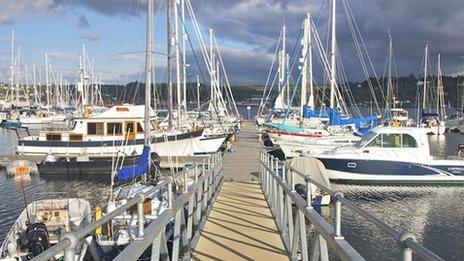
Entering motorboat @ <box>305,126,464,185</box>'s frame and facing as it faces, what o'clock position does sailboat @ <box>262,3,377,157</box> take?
The sailboat is roughly at 2 o'clock from the motorboat.

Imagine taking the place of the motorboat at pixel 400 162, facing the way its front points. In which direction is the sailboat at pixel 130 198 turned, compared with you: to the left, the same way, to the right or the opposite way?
to the right

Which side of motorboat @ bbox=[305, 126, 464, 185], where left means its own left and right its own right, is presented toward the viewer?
left

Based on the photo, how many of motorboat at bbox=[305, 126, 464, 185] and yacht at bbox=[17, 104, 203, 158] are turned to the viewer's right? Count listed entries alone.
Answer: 1

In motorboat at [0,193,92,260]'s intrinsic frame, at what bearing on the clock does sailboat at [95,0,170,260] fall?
The sailboat is roughly at 3 o'clock from the motorboat.

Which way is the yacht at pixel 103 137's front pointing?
to the viewer's right

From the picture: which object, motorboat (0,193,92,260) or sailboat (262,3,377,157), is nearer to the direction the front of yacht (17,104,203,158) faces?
the sailboat

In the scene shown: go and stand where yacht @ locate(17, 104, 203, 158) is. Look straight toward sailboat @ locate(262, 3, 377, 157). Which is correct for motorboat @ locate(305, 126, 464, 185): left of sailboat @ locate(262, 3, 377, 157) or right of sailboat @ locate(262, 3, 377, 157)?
right
